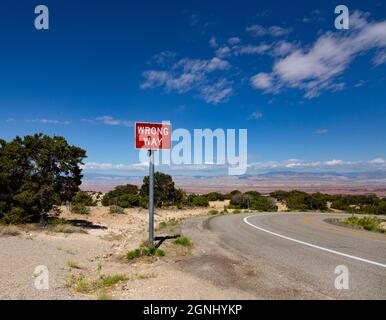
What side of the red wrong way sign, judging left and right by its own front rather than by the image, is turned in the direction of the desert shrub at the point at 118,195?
back

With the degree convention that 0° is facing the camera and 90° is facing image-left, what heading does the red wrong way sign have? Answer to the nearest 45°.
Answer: approximately 0°

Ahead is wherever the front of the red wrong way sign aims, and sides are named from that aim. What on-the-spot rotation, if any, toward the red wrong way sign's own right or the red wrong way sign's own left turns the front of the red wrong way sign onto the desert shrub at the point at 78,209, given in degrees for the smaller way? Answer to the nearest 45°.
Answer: approximately 180°

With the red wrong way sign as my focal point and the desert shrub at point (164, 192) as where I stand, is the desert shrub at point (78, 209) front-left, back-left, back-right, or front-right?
front-right

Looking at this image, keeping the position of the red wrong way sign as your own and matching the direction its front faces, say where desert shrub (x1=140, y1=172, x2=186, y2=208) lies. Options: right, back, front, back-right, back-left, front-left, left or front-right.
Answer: back

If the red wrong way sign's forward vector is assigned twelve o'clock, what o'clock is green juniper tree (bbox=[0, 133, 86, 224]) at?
The green juniper tree is roughly at 5 o'clock from the red wrong way sign.
